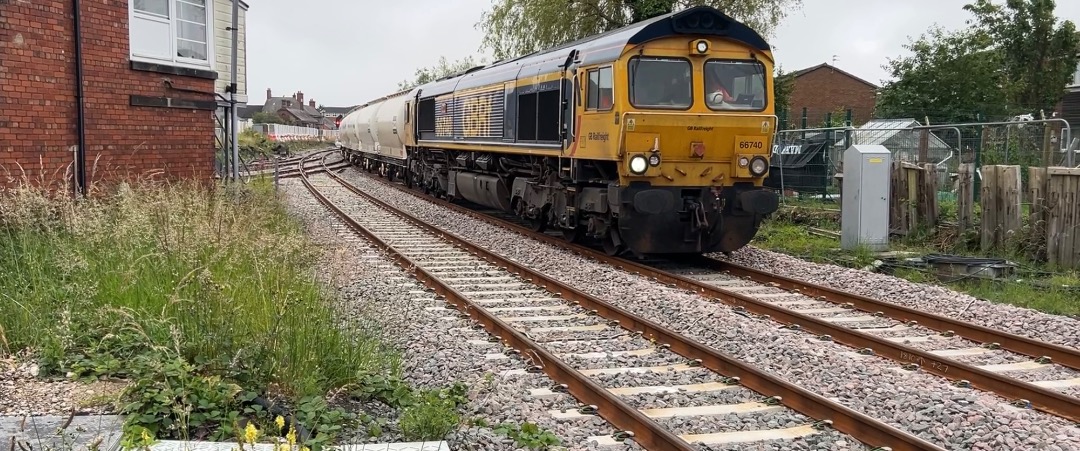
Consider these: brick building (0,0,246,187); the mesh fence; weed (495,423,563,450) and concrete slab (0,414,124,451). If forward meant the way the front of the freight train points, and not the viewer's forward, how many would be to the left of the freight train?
1

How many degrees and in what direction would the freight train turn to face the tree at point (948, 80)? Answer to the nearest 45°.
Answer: approximately 90° to its left

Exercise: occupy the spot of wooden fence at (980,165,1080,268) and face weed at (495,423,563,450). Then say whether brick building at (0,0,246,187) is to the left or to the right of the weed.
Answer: right

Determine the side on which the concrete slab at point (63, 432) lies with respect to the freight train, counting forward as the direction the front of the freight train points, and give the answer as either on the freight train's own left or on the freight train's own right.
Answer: on the freight train's own right

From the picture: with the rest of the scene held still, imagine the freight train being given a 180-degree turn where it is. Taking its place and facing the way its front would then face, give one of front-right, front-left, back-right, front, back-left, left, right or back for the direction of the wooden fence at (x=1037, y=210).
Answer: back-right

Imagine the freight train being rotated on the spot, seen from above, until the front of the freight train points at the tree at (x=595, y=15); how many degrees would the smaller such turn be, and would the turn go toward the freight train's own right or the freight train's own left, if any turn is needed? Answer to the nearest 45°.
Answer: approximately 135° to the freight train's own left

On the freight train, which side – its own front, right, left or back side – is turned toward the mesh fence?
left

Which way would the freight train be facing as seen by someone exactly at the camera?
facing the viewer and to the right of the viewer

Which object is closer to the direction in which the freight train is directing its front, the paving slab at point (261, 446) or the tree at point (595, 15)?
the paving slab

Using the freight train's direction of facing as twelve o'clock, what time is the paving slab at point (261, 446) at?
The paving slab is roughly at 2 o'clock from the freight train.

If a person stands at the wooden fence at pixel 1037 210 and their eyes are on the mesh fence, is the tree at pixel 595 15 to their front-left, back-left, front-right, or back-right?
front-left

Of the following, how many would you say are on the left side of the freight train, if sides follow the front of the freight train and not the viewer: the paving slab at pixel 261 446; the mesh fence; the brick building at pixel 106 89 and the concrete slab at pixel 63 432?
1

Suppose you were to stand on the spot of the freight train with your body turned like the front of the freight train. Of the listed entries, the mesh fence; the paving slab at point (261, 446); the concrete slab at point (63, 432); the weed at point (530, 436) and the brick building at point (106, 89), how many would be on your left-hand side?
1

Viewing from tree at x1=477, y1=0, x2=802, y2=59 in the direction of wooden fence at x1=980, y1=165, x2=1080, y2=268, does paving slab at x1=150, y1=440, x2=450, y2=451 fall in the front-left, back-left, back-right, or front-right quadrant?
front-right

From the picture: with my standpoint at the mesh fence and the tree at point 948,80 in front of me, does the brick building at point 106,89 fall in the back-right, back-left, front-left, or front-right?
back-left
